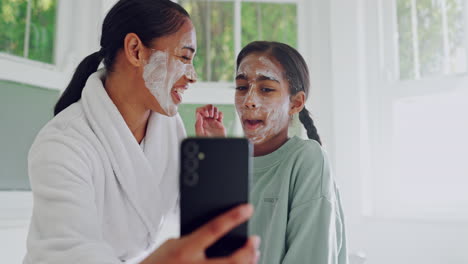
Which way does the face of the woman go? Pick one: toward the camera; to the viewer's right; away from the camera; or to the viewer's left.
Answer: to the viewer's right

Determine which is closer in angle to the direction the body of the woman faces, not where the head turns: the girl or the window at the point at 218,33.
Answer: the girl

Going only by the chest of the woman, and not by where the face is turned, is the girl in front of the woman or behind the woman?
in front

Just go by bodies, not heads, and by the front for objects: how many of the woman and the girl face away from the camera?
0

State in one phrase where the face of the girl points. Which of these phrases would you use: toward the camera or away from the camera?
toward the camera

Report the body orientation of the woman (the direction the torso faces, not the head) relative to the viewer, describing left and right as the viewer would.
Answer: facing the viewer and to the right of the viewer

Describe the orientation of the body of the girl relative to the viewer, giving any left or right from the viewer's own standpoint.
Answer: facing the viewer and to the left of the viewer

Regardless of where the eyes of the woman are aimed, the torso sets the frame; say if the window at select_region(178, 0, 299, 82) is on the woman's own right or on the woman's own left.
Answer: on the woman's own left

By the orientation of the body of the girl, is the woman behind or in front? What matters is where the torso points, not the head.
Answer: in front
